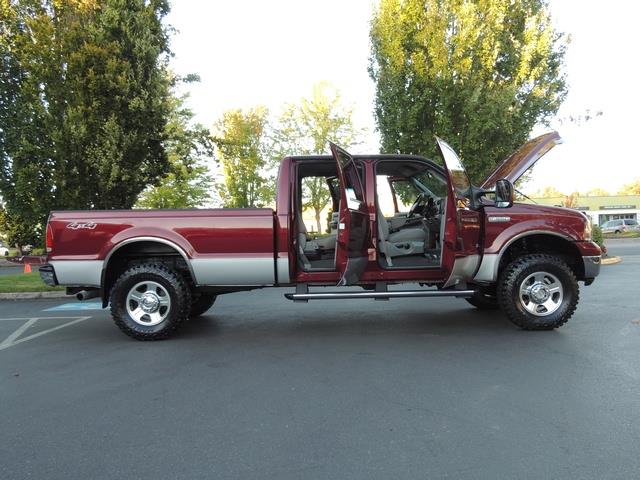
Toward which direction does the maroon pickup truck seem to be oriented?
to the viewer's right

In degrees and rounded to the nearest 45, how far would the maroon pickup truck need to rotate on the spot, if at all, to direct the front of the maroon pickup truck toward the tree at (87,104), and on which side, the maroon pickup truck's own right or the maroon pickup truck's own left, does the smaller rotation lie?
approximately 135° to the maroon pickup truck's own left

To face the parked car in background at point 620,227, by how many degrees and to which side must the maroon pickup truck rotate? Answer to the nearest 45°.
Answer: approximately 45° to its left

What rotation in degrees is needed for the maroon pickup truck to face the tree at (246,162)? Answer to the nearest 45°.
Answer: approximately 90° to its left

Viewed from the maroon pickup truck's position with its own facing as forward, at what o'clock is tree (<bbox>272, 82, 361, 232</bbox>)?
The tree is roughly at 9 o'clock from the maroon pickup truck.

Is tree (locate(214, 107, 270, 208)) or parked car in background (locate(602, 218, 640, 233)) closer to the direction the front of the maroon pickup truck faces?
the parked car in background

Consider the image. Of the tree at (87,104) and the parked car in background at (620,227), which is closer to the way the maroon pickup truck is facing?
the parked car in background

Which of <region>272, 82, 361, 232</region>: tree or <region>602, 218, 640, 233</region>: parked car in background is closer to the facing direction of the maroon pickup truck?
the parked car in background
